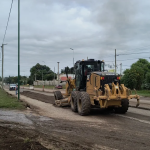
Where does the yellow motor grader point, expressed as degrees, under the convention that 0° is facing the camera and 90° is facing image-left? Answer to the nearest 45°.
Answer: approximately 135°

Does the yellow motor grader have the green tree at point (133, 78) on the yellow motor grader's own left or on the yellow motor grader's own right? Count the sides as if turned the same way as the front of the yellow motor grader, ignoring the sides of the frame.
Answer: on the yellow motor grader's own right
